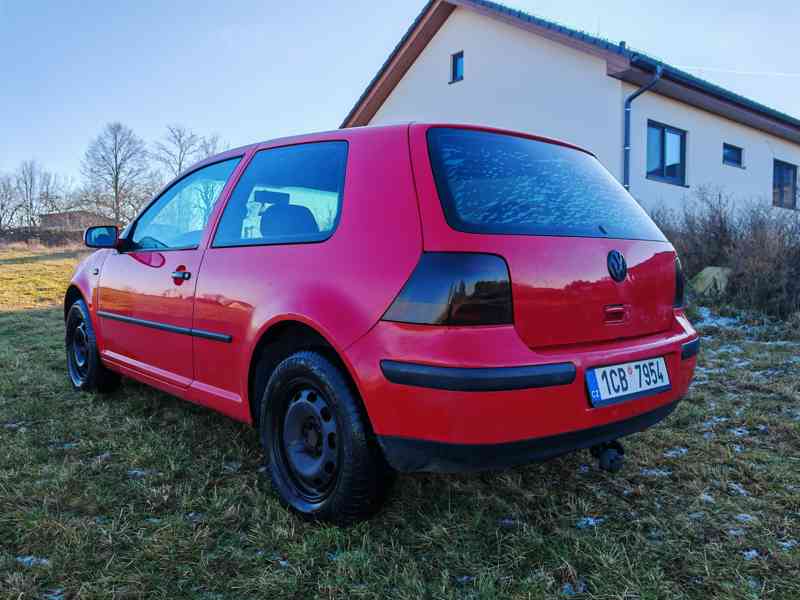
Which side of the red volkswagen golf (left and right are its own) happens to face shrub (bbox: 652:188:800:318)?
right

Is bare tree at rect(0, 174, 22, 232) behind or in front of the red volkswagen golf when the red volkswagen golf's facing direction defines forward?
in front

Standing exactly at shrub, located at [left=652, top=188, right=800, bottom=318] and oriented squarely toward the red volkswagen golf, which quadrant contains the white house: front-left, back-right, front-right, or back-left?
back-right

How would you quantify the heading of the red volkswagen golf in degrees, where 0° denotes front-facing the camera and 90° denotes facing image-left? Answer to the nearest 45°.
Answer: approximately 135°

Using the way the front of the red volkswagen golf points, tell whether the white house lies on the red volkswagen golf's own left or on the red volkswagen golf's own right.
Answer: on the red volkswagen golf's own right

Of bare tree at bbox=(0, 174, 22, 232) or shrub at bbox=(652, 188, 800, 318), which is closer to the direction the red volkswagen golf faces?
the bare tree

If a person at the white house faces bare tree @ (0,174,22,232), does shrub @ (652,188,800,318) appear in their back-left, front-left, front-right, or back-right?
back-left

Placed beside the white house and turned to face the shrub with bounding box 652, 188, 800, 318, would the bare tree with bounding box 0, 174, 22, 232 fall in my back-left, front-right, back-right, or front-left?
back-right
